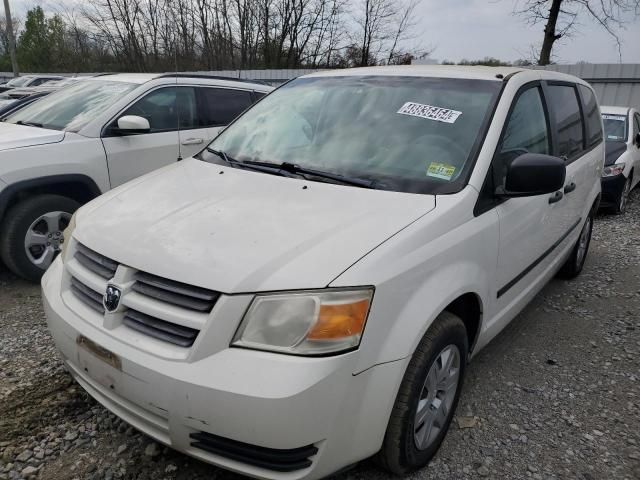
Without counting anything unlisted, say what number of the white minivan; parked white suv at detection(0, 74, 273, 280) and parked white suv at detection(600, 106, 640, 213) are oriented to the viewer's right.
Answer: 0

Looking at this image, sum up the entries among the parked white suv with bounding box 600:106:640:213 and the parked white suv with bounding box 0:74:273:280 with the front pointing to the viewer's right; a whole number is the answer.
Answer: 0

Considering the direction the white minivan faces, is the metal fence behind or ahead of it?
behind

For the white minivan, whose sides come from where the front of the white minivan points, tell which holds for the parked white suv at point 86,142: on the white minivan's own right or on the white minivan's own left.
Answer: on the white minivan's own right

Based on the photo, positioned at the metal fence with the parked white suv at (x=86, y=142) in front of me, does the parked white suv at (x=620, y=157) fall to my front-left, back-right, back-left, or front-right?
front-left

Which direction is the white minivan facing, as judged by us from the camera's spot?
facing the viewer and to the left of the viewer

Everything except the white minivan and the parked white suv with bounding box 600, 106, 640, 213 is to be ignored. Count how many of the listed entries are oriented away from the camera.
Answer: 0

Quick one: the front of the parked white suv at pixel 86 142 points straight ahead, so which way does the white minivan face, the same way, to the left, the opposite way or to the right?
the same way

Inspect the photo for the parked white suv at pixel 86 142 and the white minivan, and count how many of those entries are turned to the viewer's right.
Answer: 0

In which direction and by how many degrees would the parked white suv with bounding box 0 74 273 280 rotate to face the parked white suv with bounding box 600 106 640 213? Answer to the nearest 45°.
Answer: approximately 135° to its left

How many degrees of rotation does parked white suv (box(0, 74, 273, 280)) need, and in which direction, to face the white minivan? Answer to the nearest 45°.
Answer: approximately 45° to its left

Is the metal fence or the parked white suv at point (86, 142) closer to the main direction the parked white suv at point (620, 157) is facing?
the parked white suv

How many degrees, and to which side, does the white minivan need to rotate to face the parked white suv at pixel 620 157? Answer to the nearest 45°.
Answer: approximately 180°
